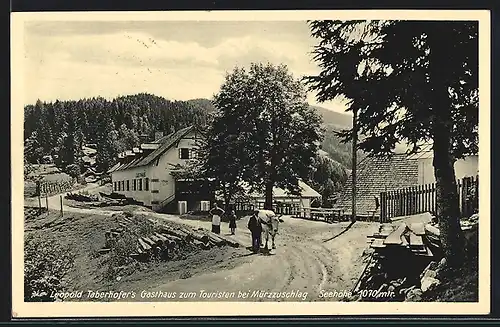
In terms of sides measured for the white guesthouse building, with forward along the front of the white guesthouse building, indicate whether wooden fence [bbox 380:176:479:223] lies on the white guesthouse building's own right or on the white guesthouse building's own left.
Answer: on the white guesthouse building's own left
